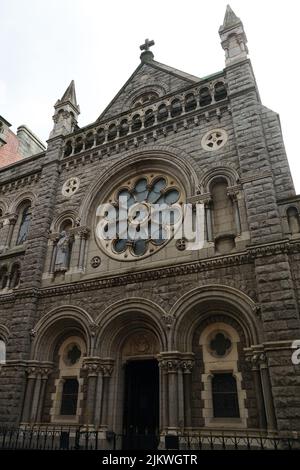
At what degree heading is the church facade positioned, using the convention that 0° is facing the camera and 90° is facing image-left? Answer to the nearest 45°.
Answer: approximately 45°
